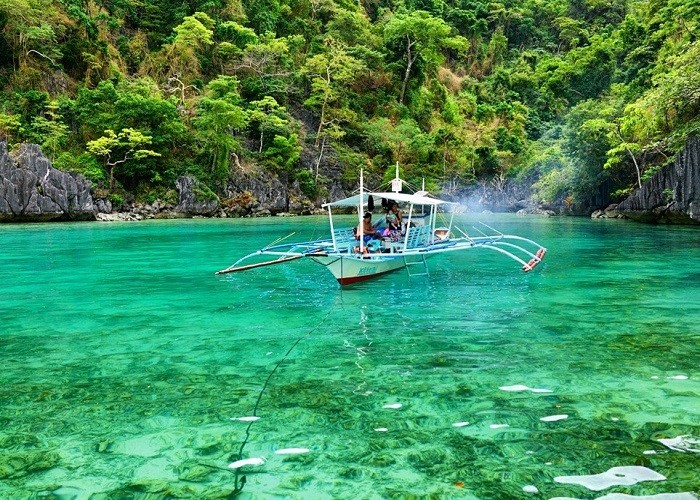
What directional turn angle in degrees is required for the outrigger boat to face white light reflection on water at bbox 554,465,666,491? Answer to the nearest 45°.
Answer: approximately 45° to its left

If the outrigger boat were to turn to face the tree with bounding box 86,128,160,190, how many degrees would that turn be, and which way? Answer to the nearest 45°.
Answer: approximately 90° to its right

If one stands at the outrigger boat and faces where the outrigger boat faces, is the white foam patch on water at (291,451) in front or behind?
in front

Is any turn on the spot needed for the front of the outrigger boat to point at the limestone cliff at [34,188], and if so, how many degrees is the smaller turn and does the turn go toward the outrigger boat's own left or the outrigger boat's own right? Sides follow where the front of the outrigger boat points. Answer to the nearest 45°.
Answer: approximately 90° to the outrigger boat's own right

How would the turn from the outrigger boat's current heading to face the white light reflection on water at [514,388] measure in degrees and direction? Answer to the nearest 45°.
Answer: approximately 45° to its left

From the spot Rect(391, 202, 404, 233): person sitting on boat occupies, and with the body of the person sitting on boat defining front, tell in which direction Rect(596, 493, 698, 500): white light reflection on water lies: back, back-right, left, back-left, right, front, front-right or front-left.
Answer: front

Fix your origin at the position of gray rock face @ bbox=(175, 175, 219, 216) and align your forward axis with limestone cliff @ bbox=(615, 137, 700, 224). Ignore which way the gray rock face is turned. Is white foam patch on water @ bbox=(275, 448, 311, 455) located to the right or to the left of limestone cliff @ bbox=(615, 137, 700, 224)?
right

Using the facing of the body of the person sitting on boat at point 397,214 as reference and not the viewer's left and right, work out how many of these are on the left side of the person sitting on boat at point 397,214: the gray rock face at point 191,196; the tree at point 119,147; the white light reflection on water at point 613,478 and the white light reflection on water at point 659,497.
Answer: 2

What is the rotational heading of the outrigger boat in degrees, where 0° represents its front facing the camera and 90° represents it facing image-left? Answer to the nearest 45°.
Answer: approximately 45°

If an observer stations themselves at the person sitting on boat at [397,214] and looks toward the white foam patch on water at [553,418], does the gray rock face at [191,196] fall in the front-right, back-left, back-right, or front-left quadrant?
back-right

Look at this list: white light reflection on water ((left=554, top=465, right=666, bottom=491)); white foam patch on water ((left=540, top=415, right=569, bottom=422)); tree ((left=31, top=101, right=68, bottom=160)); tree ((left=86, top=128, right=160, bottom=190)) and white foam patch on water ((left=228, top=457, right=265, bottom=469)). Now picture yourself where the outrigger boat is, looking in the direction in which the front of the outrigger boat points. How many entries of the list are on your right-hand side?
2
